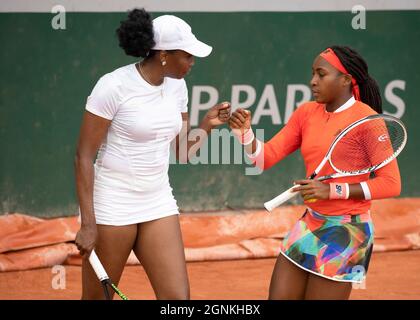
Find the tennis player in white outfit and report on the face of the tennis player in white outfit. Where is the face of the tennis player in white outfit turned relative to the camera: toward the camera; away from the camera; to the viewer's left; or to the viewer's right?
to the viewer's right

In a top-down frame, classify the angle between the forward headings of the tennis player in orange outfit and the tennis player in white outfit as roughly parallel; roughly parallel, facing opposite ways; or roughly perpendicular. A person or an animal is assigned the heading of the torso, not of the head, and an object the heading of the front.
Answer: roughly perpendicular

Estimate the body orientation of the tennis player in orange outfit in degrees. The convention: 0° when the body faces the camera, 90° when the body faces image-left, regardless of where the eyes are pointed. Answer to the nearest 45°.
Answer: approximately 45°

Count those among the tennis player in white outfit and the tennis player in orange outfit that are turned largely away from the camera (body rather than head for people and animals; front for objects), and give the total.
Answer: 0

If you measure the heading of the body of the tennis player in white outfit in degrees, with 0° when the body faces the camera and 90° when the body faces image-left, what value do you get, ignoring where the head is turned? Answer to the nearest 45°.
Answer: approximately 315°

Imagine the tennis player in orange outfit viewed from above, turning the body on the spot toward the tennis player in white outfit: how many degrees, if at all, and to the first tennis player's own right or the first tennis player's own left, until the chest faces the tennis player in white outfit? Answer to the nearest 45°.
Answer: approximately 45° to the first tennis player's own right

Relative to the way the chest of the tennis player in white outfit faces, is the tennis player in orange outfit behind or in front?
in front
